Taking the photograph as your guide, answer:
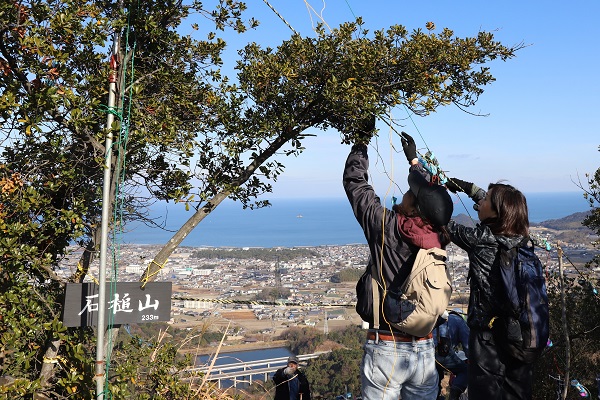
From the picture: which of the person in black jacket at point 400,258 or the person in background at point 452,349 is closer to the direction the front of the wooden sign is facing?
the person in black jacket

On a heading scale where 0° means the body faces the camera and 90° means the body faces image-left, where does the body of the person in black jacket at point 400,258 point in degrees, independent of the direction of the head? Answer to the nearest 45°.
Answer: approximately 135°

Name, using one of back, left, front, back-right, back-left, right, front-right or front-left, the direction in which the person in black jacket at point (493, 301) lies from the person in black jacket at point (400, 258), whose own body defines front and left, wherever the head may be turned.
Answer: right

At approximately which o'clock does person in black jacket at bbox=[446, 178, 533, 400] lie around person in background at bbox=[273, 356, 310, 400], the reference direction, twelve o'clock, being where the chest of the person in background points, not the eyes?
The person in black jacket is roughly at 11 o'clock from the person in background.
